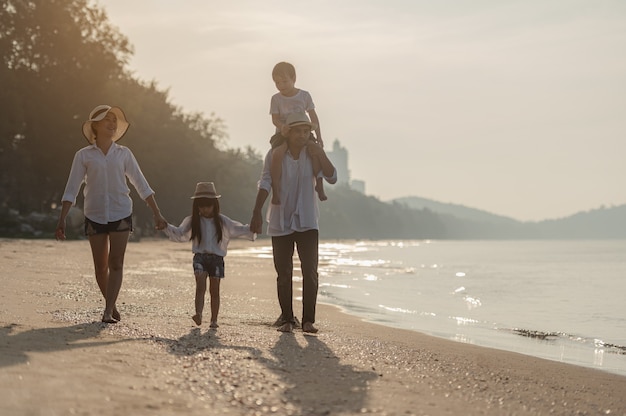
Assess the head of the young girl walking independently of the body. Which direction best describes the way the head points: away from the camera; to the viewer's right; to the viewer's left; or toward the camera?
toward the camera

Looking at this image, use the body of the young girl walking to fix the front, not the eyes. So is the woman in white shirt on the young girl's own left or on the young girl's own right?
on the young girl's own right

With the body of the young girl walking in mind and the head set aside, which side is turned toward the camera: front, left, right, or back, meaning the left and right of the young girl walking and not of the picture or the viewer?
front

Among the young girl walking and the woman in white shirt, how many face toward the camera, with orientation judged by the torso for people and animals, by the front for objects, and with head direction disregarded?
2

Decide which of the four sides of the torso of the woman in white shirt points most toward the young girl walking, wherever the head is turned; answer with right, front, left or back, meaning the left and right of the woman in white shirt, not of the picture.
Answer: left

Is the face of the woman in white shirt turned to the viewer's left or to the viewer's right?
to the viewer's right

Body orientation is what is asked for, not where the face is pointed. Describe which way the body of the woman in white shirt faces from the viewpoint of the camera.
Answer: toward the camera

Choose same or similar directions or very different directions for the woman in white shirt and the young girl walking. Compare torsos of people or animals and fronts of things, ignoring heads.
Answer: same or similar directions
